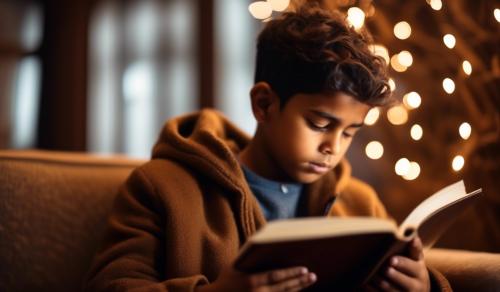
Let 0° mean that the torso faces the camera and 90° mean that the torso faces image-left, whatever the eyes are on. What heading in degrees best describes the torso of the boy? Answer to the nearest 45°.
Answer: approximately 315°
